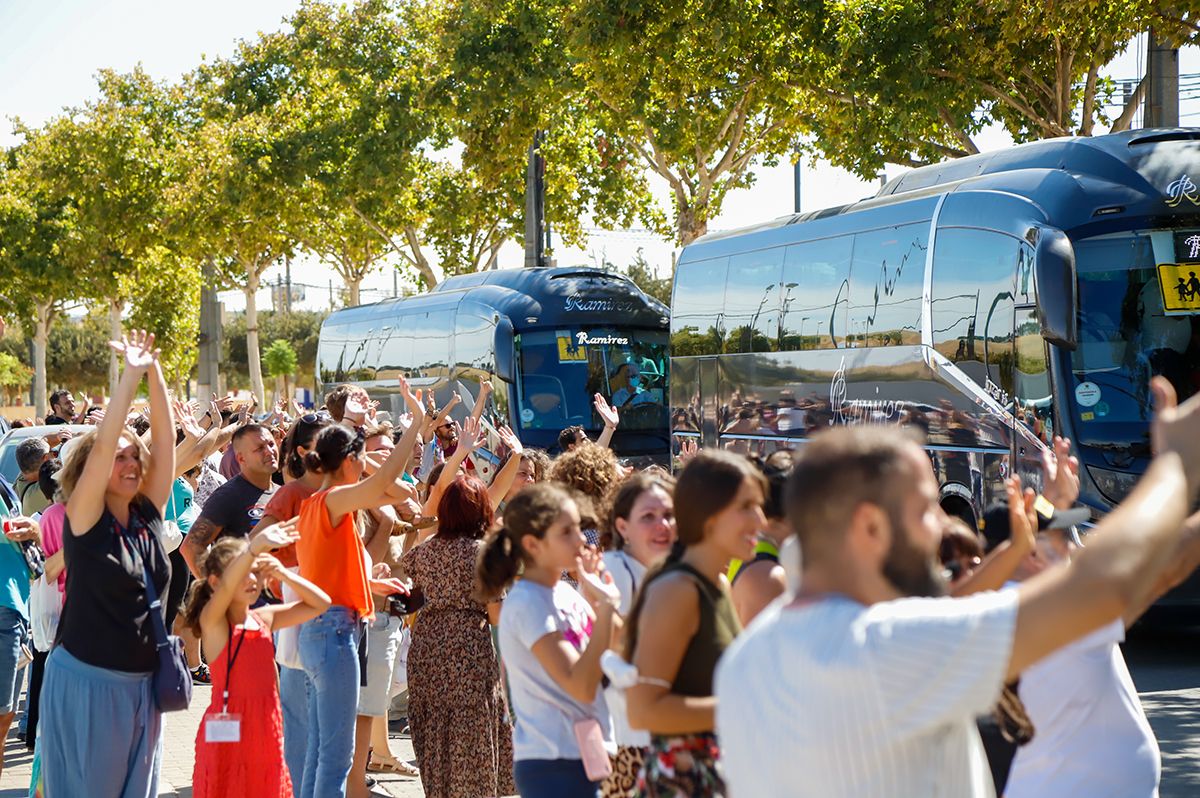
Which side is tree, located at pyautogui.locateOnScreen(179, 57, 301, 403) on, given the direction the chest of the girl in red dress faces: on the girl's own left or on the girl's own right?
on the girl's own left

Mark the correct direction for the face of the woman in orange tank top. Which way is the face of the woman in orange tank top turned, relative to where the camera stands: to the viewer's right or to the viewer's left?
to the viewer's right

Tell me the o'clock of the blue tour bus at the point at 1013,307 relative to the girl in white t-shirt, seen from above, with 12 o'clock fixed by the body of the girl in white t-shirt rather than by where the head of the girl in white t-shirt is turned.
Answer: The blue tour bus is roughly at 10 o'clock from the girl in white t-shirt.

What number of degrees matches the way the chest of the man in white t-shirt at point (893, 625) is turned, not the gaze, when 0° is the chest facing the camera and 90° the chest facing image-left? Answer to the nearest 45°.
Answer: approximately 225°

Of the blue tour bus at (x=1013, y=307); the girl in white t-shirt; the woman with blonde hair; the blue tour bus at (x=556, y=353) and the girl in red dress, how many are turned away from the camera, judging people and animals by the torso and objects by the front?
0

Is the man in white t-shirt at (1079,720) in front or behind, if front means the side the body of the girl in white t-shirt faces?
in front

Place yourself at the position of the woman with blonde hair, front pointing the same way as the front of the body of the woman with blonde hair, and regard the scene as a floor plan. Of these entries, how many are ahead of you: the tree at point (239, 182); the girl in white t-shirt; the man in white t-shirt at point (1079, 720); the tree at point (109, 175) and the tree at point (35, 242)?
2

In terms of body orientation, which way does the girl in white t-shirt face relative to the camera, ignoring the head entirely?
to the viewer's right

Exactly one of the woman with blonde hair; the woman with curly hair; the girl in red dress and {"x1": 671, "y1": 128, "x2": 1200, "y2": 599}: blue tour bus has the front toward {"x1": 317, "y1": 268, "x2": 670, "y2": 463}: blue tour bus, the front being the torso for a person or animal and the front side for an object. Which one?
the woman with curly hair

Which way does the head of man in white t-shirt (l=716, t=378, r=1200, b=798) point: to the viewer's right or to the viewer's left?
to the viewer's right

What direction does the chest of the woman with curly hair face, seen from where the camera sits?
away from the camera

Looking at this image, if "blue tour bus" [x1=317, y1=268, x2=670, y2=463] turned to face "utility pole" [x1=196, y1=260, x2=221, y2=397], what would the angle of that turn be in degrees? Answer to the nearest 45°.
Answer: approximately 180°

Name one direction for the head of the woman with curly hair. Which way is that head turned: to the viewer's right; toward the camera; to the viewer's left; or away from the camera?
away from the camera

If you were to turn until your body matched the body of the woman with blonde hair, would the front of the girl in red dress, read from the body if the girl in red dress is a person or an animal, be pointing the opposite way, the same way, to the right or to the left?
the same way

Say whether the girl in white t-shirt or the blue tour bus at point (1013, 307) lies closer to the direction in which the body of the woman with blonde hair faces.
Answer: the girl in white t-shirt

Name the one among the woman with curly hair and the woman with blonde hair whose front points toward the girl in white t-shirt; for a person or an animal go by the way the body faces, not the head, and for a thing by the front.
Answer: the woman with blonde hair

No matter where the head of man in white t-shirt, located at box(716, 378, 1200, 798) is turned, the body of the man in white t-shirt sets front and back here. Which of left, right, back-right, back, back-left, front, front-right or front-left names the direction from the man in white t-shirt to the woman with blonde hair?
left

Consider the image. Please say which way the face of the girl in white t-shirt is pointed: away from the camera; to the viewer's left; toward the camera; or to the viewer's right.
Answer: to the viewer's right

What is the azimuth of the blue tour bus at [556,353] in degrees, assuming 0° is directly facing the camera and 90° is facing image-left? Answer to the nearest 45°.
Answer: approximately 315°

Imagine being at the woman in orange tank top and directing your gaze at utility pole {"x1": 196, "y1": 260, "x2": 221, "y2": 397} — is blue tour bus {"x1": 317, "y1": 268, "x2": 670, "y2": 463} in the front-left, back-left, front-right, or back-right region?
front-right

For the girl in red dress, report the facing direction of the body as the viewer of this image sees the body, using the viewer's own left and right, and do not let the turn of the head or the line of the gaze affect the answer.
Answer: facing the viewer and to the right of the viewer
